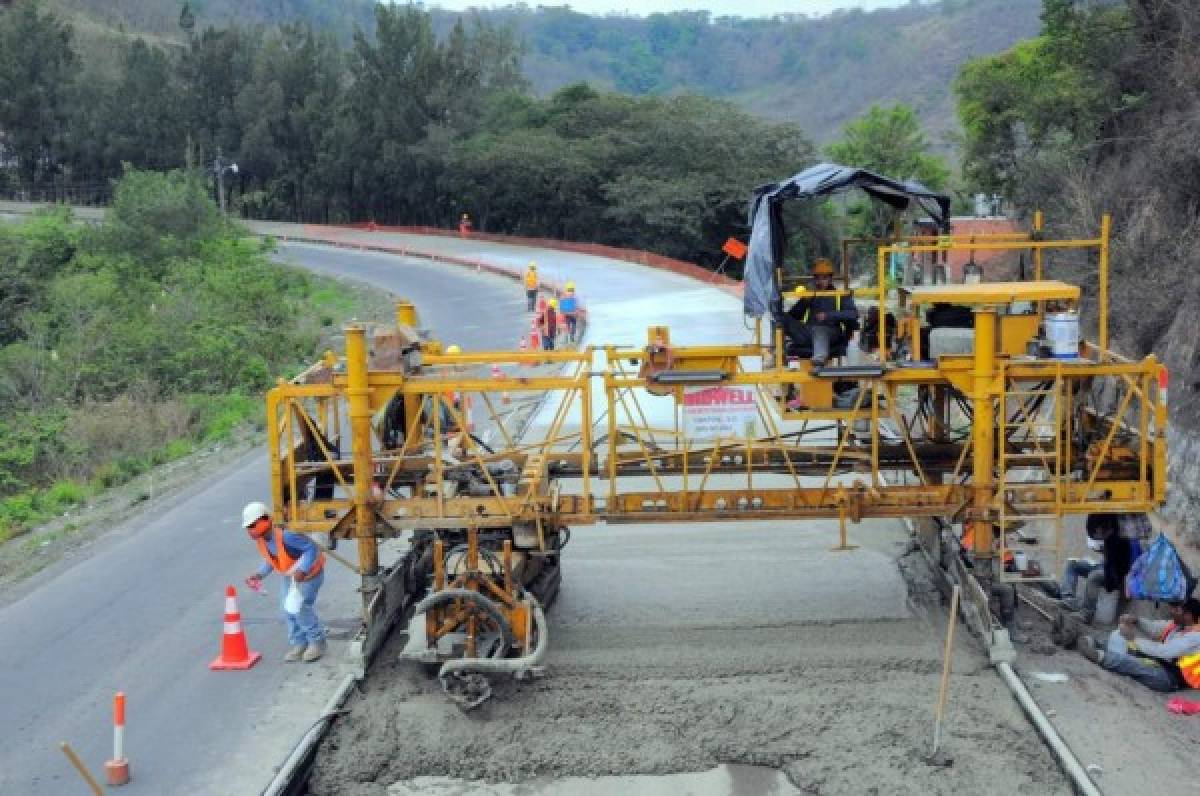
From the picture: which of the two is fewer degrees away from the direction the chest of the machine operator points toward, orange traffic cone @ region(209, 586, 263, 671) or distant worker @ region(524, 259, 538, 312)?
the orange traffic cone

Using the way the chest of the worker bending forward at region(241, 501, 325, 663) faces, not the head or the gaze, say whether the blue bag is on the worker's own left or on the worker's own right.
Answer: on the worker's own left

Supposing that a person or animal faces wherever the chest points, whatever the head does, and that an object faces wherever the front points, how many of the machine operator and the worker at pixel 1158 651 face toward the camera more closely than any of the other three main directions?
1

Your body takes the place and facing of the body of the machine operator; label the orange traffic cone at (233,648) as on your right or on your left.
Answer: on your right

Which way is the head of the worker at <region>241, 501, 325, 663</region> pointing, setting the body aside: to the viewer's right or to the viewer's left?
to the viewer's left

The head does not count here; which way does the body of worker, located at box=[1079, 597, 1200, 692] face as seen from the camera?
to the viewer's left

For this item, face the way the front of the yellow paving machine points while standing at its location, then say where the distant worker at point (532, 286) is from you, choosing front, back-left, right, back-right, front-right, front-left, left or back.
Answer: back

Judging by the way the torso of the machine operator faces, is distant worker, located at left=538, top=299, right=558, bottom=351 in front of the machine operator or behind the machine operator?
behind

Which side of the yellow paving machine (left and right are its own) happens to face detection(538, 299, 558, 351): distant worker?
back

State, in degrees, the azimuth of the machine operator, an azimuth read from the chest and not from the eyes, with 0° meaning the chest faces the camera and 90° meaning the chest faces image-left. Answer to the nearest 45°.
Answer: approximately 0°

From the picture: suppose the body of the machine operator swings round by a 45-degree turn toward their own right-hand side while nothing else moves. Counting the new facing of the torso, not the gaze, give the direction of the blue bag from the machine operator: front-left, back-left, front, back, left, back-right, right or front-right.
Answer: back-left

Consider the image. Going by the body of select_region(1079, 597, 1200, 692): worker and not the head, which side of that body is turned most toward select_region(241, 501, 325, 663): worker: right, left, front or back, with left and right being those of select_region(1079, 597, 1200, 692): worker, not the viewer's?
front

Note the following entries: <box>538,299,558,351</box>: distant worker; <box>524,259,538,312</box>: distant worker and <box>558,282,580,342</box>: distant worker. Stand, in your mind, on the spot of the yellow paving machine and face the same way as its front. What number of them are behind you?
3

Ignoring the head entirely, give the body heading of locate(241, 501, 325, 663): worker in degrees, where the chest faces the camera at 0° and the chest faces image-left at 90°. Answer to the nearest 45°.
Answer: approximately 45°
